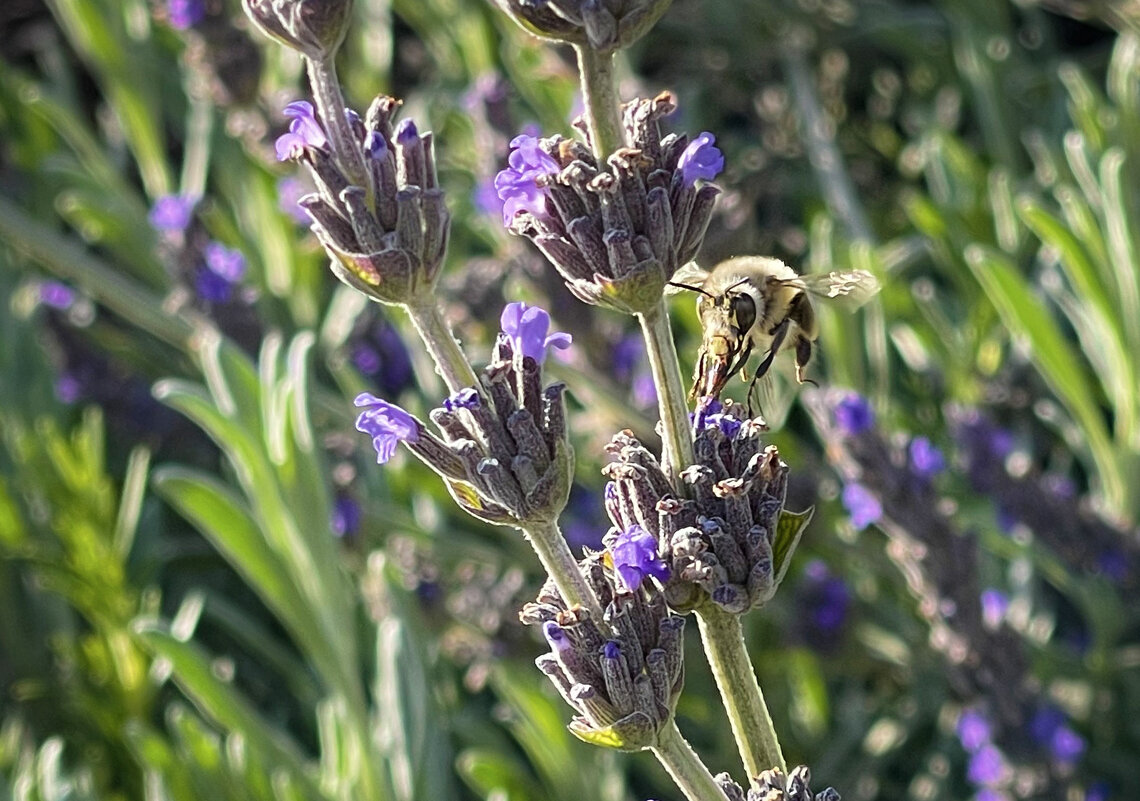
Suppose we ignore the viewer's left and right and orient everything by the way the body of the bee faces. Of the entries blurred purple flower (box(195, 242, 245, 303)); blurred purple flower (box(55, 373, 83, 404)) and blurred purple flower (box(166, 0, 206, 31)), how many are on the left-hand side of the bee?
0

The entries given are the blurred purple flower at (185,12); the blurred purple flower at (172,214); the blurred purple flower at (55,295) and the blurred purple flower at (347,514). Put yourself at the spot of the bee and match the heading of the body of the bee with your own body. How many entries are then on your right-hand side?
4

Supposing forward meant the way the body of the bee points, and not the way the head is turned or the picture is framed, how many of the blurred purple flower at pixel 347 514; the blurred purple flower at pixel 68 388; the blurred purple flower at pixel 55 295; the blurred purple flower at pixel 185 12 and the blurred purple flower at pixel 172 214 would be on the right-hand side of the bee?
5

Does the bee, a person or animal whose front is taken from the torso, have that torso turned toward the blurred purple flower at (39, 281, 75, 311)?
no

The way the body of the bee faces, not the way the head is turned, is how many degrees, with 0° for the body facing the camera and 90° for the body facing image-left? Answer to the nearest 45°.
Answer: approximately 45°

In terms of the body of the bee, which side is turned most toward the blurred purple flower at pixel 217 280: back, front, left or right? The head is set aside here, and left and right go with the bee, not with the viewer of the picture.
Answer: right

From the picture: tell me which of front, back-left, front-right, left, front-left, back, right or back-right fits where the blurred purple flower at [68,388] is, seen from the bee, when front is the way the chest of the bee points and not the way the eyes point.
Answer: right
